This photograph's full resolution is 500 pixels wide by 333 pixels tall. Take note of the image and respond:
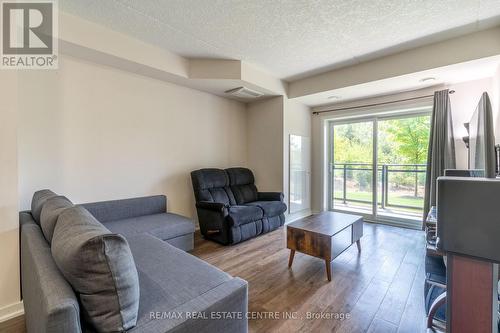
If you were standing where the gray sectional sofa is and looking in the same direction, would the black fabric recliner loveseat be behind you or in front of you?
in front

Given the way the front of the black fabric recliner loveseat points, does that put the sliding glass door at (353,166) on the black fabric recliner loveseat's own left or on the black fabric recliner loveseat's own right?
on the black fabric recliner loveseat's own left

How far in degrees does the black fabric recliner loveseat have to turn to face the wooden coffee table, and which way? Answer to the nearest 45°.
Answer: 0° — it already faces it

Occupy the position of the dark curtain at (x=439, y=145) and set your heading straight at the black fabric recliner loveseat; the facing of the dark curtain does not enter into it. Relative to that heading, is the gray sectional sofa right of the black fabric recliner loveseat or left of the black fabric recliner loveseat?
left

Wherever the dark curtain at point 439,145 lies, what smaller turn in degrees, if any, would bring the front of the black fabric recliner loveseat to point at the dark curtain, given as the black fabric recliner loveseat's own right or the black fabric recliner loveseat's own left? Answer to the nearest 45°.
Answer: approximately 45° to the black fabric recliner loveseat's own left

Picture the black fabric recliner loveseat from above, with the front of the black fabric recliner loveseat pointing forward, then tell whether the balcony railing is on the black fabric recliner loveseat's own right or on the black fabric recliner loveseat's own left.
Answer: on the black fabric recliner loveseat's own left

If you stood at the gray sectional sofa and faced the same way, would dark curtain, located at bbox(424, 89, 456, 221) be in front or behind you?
in front

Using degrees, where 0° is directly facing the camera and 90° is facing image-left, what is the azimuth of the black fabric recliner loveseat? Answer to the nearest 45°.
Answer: approximately 315°

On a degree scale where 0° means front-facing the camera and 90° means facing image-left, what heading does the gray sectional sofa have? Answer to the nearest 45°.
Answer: approximately 225°

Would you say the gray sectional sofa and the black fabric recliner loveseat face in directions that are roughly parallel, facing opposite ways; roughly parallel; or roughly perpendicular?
roughly perpendicular

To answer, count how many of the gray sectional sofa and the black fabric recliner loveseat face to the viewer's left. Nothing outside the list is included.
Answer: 0
